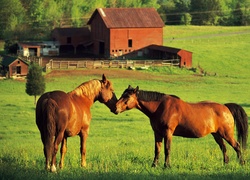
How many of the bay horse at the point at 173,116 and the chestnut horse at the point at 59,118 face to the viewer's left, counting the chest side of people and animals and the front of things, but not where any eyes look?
1

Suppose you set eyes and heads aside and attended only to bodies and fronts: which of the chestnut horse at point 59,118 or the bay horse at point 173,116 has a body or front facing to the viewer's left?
the bay horse at point 173,116

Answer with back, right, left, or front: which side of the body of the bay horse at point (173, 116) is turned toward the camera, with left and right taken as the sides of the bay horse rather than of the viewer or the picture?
left

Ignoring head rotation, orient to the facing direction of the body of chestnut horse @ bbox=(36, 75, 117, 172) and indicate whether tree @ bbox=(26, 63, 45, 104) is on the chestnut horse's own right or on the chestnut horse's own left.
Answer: on the chestnut horse's own left

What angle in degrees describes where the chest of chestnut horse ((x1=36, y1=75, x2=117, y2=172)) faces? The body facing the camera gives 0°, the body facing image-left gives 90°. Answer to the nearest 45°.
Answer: approximately 225°

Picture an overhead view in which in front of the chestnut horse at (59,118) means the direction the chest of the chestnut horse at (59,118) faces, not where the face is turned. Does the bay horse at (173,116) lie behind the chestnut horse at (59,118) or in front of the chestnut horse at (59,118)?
in front

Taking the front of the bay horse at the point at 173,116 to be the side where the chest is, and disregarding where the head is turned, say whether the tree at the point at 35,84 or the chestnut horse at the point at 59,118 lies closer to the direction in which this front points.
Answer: the chestnut horse

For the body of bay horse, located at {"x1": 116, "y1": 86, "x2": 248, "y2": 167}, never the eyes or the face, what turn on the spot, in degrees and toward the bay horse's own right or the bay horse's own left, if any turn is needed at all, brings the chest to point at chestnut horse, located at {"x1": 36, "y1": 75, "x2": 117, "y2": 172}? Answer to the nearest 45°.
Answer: approximately 45° to the bay horse's own left
